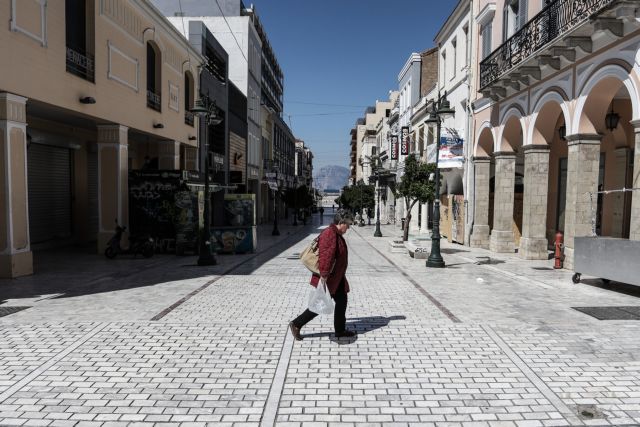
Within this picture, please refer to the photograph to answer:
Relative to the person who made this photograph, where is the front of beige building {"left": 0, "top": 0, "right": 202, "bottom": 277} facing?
facing the viewer and to the right of the viewer

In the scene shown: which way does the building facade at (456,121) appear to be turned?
to the viewer's left

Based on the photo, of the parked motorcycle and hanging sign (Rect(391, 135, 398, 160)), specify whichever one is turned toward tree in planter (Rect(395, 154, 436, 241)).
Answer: the hanging sign

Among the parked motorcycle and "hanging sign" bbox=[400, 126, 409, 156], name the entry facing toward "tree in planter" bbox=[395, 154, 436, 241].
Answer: the hanging sign

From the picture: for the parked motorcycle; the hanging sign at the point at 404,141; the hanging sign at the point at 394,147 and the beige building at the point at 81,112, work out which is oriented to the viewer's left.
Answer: the parked motorcycle

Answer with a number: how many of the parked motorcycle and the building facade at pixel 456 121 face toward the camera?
0

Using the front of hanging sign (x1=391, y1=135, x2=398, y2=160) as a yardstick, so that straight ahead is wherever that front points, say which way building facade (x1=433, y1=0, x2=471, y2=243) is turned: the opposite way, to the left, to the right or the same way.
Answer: to the right

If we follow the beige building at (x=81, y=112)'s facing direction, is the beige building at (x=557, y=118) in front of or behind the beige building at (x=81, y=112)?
in front

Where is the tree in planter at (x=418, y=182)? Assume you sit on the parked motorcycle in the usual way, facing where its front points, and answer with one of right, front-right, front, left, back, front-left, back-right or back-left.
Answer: back

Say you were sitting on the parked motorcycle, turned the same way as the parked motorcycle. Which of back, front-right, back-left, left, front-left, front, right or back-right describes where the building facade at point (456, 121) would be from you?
back

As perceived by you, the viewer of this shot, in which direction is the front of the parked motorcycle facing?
facing to the left of the viewer

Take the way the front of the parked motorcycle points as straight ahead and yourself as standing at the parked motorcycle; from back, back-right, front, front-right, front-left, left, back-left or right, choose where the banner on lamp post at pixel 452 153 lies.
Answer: back

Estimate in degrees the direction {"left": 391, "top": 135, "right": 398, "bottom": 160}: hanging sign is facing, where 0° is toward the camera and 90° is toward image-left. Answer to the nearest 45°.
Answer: approximately 0°
